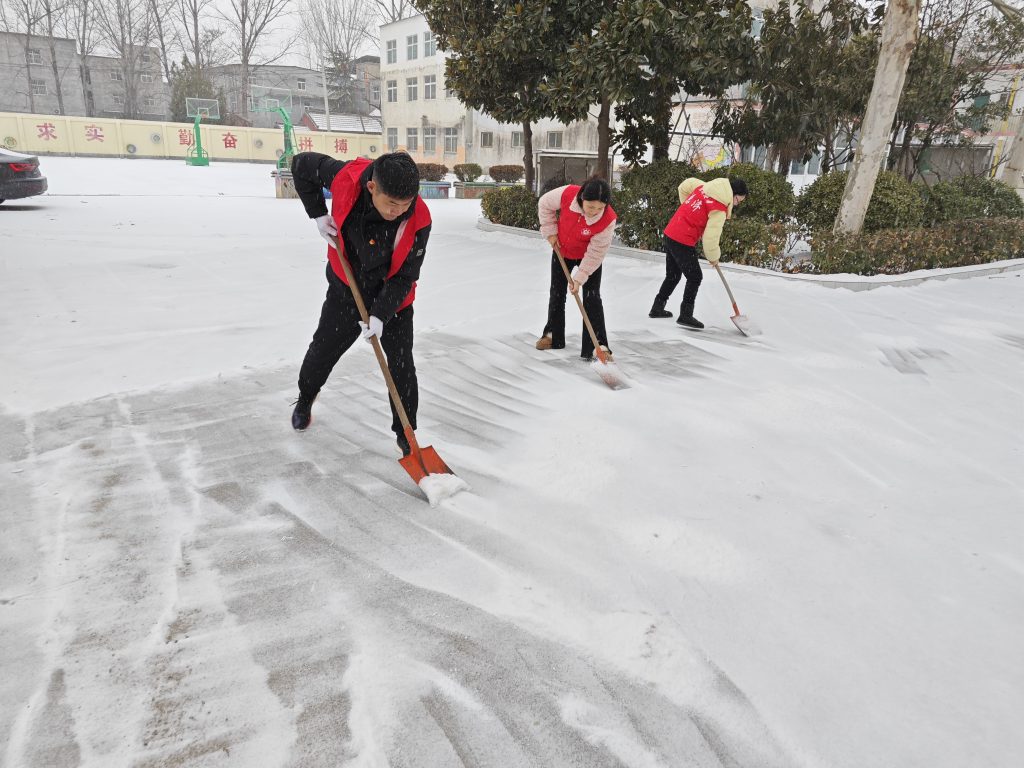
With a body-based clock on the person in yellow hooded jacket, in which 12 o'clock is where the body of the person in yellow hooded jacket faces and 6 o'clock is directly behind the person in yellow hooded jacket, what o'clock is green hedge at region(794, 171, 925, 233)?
The green hedge is roughly at 10 o'clock from the person in yellow hooded jacket.

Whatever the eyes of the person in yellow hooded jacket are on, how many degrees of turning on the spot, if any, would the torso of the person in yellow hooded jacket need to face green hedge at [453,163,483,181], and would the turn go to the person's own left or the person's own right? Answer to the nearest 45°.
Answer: approximately 135° to the person's own left

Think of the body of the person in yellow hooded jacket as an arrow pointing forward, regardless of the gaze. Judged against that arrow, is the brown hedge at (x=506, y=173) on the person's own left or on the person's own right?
on the person's own left

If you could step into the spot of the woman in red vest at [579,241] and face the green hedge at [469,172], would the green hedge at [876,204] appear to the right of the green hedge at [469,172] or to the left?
right

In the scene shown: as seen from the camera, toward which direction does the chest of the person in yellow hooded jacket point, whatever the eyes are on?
to the viewer's right

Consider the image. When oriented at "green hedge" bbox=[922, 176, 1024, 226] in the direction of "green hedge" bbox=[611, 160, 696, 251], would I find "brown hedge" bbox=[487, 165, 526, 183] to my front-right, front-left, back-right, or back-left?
front-right

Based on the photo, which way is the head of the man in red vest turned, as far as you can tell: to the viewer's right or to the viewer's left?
to the viewer's right

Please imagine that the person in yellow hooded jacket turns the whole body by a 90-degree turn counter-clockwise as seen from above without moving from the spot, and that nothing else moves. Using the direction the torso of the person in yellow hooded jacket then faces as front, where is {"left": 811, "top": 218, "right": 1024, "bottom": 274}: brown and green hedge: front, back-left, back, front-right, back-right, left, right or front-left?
front-right

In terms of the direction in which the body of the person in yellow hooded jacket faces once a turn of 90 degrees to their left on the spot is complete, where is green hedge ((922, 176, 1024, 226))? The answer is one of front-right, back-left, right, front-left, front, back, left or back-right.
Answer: front-right

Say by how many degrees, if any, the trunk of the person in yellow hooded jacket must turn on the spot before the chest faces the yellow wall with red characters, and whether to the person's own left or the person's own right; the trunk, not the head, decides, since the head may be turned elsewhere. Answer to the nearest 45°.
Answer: approximately 135° to the person's own left

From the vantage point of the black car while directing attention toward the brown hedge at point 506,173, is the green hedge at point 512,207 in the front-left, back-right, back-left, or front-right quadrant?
front-right

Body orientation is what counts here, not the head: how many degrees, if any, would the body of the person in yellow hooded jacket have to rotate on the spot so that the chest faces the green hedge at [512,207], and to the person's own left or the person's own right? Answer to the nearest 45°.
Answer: approximately 135° to the person's own left

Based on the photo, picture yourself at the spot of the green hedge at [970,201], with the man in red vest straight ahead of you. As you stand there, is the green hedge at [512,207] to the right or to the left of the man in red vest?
right
